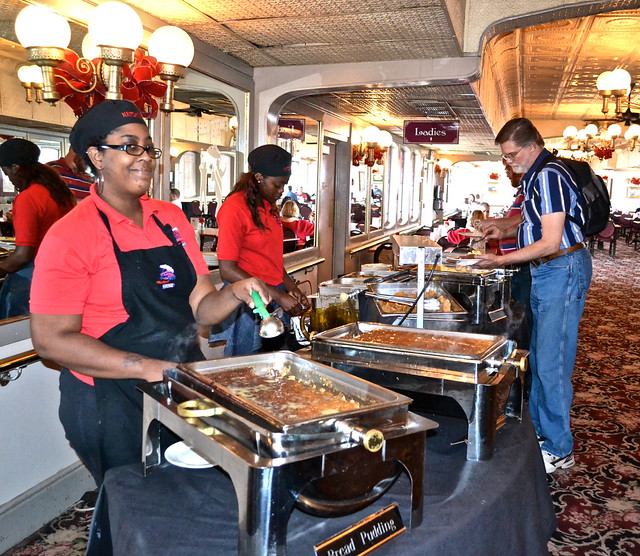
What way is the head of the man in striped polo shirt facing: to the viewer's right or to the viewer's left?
to the viewer's left

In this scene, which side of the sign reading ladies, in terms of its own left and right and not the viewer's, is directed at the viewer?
front

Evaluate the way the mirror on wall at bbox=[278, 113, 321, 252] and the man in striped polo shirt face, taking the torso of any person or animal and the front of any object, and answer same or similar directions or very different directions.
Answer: very different directions

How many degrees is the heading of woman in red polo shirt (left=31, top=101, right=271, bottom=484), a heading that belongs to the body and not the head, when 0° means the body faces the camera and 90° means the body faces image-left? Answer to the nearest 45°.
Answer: approximately 315°

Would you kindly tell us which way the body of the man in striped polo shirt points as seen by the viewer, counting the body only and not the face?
to the viewer's left

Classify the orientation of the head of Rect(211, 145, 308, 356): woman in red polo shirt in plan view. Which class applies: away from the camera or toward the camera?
toward the camera

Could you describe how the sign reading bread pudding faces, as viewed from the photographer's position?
facing the viewer and to the right of the viewer

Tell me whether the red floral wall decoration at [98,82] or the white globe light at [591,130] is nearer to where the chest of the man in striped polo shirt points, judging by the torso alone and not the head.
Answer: the red floral wall decoration

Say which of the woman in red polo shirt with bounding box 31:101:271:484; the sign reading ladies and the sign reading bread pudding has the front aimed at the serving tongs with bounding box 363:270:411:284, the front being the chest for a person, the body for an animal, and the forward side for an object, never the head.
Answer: the sign reading ladies

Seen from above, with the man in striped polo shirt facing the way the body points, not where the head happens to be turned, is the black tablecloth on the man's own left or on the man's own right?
on the man's own left

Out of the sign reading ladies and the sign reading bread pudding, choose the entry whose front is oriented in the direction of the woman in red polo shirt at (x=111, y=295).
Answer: the sign reading ladies

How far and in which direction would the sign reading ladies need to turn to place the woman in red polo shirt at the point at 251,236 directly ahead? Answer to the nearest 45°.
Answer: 0° — it already faces them
